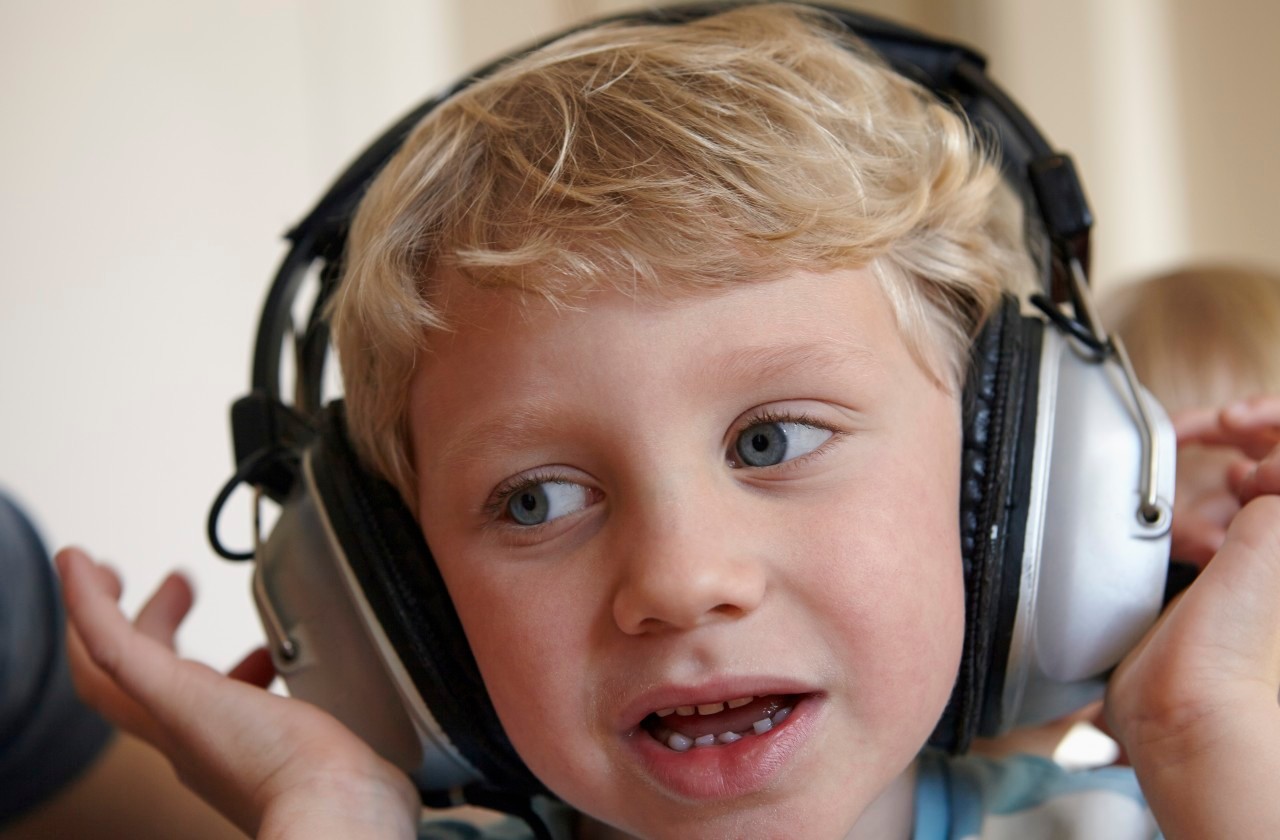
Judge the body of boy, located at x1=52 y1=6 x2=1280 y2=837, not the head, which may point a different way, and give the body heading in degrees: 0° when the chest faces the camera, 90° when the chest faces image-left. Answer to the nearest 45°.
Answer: approximately 0°
